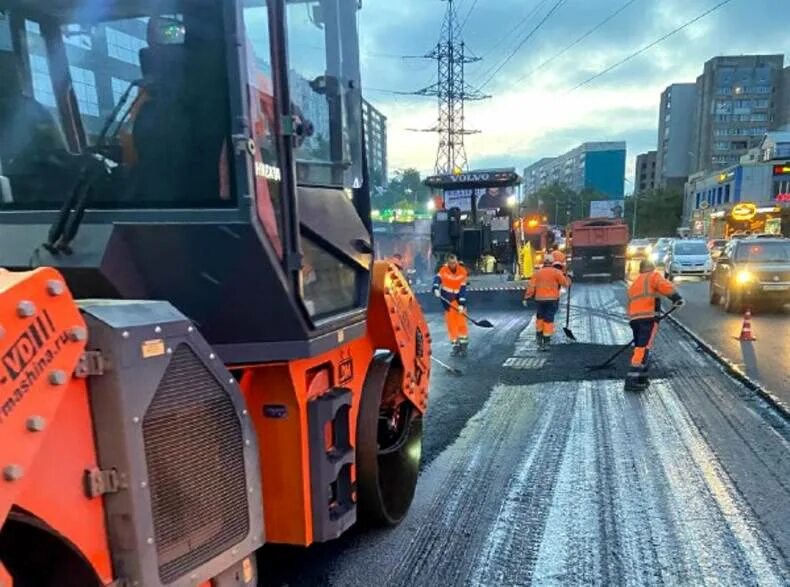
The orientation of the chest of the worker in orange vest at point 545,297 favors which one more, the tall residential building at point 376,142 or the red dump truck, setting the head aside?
the red dump truck

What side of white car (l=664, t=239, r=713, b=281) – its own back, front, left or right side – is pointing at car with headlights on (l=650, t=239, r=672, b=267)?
back

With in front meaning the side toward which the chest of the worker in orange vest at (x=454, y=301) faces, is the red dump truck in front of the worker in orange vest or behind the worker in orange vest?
behind

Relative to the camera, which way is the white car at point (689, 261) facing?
toward the camera

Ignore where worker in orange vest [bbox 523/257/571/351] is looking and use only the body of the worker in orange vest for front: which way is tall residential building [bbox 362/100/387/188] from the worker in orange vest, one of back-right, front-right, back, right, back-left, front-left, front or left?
front

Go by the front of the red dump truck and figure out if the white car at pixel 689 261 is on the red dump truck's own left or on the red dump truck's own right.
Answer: on the red dump truck's own right

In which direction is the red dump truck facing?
away from the camera

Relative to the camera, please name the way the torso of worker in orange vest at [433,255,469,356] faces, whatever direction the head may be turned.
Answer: toward the camera

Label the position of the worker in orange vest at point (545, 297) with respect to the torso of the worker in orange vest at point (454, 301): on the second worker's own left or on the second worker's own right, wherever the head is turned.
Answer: on the second worker's own left
